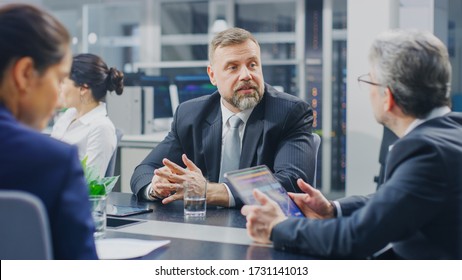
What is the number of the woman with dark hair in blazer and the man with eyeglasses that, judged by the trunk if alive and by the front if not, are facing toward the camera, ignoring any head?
0

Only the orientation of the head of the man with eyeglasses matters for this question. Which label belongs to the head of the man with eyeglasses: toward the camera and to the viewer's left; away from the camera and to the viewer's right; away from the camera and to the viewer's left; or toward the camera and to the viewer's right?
away from the camera and to the viewer's left

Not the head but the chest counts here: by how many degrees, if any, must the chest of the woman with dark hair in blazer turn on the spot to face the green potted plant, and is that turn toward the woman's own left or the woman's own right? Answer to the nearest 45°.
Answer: approximately 45° to the woman's own left

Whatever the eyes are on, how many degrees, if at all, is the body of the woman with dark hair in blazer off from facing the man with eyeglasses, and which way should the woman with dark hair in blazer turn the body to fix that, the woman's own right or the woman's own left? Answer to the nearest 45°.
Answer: approximately 45° to the woman's own right

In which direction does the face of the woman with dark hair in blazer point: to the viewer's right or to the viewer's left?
to the viewer's right

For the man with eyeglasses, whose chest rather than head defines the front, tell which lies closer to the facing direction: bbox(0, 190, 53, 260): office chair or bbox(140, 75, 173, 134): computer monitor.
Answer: the computer monitor

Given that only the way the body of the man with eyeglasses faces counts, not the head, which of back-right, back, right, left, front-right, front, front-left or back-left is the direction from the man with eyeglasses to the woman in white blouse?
front

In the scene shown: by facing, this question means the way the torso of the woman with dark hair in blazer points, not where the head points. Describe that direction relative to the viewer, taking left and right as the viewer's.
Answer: facing away from the viewer and to the right of the viewer

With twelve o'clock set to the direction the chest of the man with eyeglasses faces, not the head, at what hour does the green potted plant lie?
The green potted plant is roughly at 11 o'clock from the man with eyeglasses.

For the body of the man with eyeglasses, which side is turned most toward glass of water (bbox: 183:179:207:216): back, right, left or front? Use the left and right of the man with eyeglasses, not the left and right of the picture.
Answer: front

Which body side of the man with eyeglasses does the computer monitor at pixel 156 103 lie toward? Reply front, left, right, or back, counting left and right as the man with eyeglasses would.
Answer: front

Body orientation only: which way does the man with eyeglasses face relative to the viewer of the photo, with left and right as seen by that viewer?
facing away from the viewer and to the left of the viewer

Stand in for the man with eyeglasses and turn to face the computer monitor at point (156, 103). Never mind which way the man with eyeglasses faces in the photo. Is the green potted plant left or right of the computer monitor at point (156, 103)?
left

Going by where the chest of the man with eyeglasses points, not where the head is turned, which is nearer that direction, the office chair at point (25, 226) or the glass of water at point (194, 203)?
the glass of water
